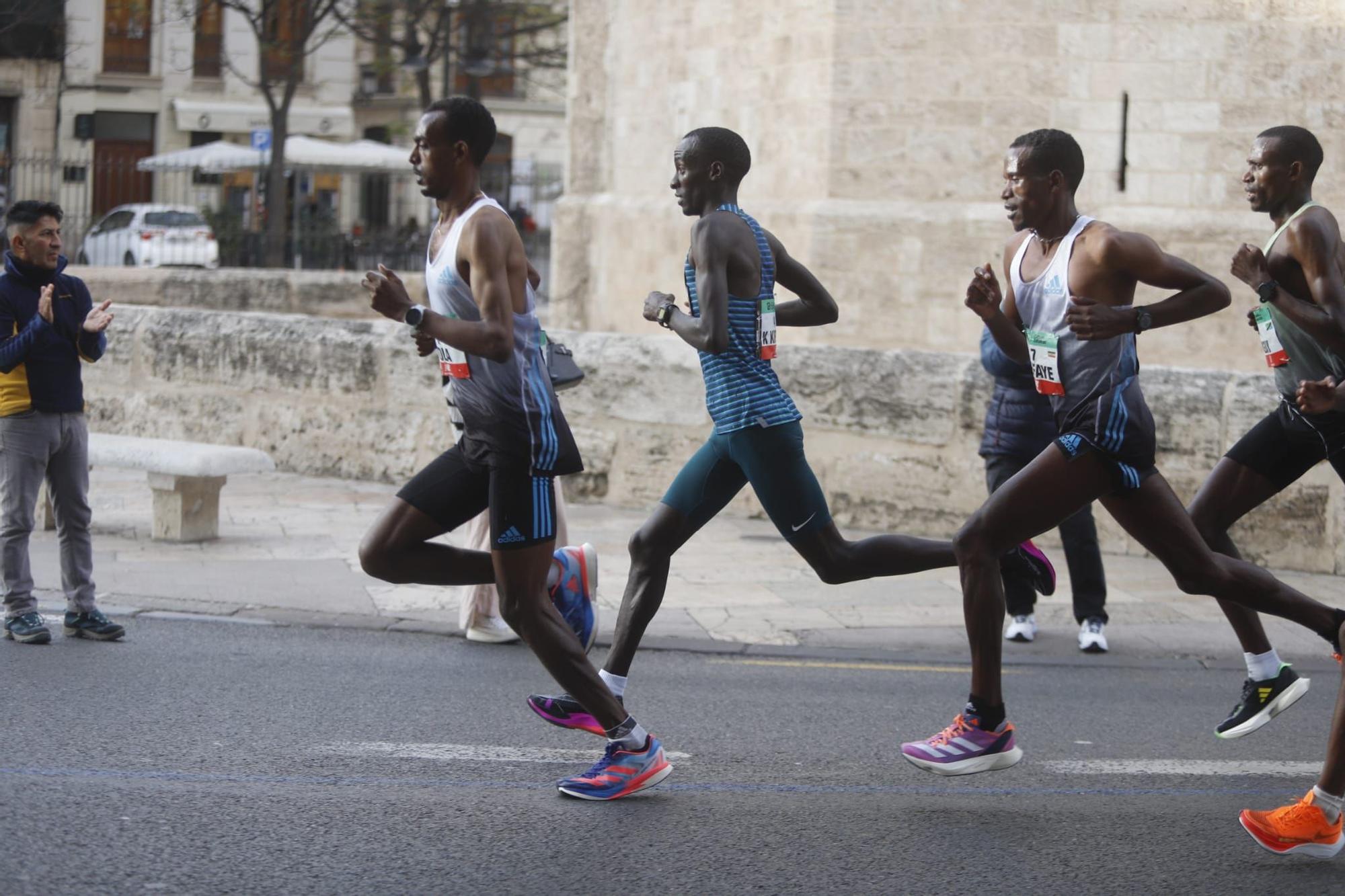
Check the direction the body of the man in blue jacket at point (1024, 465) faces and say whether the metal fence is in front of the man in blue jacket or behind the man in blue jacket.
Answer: behind

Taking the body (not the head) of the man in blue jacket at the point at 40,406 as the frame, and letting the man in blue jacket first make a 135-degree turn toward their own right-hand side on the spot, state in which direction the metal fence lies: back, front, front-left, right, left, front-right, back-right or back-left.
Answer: right

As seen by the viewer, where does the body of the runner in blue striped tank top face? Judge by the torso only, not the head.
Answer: to the viewer's left

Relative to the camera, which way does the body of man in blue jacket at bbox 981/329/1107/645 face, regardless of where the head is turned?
toward the camera

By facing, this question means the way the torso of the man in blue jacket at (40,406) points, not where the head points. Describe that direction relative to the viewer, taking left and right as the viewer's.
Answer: facing the viewer and to the right of the viewer

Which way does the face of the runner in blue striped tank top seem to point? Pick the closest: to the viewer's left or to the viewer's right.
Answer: to the viewer's left

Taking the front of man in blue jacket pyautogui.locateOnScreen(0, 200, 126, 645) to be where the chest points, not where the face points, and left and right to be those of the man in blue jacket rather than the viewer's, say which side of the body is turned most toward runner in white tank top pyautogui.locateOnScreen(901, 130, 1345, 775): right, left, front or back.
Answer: front

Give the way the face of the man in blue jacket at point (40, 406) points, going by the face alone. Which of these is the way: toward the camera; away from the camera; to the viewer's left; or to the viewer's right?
to the viewer's right

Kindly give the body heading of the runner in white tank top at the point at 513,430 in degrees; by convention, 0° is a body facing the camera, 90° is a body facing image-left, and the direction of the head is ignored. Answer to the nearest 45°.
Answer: approximately 90°

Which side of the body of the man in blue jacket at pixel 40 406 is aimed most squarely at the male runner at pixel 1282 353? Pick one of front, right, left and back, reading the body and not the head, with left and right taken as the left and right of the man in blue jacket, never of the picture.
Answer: front

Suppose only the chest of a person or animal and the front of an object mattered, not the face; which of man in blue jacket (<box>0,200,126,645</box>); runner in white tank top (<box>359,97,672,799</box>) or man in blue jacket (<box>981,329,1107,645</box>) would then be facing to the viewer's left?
the runner in white tank top

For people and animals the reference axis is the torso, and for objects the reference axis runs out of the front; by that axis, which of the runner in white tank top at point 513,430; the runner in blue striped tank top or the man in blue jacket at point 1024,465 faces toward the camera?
the man in blue jacket

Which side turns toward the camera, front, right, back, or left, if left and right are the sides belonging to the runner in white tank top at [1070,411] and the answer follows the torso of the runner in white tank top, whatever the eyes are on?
left
